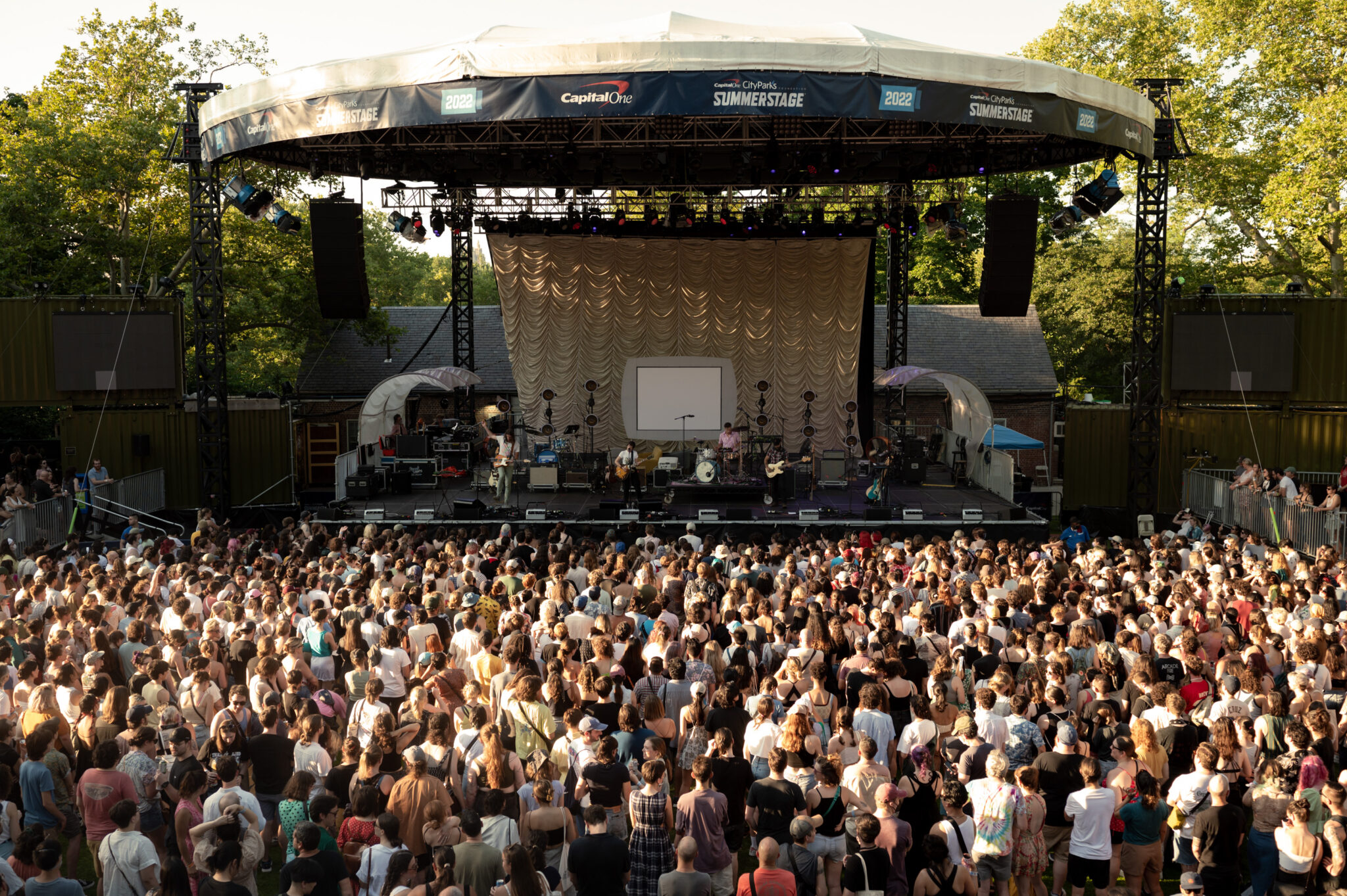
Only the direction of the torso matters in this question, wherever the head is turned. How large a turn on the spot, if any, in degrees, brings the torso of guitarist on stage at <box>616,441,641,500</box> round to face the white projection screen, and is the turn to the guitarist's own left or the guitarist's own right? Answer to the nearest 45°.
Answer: approximately 180°

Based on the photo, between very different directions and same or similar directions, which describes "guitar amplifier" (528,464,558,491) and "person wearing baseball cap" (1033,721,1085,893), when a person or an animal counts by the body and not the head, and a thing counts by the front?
very different directions

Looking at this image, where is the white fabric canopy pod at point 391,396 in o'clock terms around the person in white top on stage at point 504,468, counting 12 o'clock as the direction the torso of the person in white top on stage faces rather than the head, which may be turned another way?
The white fabric canopy pod is roughly at 5 o'clock from the person in white top on stage.

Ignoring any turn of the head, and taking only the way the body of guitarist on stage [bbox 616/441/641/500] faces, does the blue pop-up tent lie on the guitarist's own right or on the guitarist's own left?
on the guitarist's own left

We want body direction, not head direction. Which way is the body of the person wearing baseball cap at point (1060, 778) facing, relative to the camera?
away from the camera

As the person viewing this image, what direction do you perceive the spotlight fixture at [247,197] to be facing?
facing to the right of the viewer

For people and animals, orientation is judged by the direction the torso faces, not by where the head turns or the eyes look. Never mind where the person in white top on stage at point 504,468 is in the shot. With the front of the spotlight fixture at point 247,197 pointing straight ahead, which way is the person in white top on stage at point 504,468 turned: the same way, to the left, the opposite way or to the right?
to the right

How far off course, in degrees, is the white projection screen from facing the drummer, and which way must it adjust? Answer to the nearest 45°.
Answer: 0° — it already faces them
